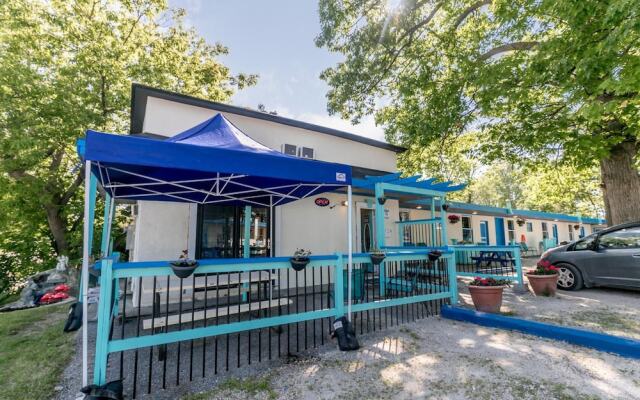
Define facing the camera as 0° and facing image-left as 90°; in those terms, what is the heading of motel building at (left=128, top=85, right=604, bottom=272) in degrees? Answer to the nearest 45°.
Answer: approximately 315°

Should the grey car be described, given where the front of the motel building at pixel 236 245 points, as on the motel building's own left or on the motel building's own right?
on the motel building's own left

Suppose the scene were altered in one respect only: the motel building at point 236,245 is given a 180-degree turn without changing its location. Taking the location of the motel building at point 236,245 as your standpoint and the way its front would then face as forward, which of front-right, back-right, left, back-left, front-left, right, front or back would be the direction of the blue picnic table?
right

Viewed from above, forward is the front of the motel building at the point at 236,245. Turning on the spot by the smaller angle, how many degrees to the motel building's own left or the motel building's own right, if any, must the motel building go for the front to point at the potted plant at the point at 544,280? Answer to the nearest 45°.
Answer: approximately 45° to the motel building's own left

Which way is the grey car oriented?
to the viewer's left

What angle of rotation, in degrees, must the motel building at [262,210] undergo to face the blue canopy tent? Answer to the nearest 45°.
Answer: approximately 45° to its right

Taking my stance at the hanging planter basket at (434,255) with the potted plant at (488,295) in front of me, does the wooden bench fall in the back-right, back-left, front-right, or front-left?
back-right

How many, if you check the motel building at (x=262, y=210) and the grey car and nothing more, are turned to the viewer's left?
1

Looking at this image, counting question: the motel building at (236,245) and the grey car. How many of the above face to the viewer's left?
1
